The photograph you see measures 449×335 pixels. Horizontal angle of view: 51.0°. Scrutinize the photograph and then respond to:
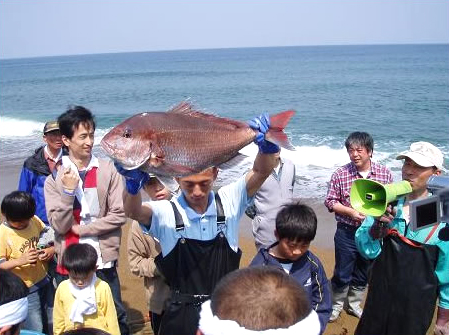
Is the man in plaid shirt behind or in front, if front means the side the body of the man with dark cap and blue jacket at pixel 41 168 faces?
in front

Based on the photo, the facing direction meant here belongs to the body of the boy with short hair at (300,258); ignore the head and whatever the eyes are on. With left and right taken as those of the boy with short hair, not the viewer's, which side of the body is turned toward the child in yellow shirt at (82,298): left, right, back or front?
right

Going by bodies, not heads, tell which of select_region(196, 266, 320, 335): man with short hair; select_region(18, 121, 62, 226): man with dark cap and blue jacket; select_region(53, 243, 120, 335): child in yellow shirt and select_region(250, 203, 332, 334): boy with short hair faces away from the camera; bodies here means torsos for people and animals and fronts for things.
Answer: select_region(196, 266, 320, 335): man with short hair

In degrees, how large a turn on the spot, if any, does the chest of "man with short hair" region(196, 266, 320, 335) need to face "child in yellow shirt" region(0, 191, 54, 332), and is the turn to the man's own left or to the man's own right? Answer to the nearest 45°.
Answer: approximately 45° to the man's own left

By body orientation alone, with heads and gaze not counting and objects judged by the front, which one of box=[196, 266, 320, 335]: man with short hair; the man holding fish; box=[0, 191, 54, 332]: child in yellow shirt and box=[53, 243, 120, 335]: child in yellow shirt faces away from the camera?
the man with short hair

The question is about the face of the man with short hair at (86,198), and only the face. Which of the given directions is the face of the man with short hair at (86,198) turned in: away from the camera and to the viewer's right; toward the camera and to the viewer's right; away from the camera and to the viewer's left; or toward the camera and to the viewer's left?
toward the camera and to the viewer's right

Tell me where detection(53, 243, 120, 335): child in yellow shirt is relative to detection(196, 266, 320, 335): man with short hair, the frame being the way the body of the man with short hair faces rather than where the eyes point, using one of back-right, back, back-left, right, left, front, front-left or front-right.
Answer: front-left

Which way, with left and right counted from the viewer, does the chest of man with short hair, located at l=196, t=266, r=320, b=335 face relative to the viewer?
facing away from the viewer

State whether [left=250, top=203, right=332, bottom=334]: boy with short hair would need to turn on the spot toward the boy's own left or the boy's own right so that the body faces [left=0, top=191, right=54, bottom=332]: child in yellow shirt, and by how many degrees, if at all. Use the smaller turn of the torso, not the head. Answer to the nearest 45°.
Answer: approximately 90° to the boy's own right

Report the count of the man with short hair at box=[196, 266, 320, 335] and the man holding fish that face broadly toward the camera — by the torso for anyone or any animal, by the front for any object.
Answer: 1

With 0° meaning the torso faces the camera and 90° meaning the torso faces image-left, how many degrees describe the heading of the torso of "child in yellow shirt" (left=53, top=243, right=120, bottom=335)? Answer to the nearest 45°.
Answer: approximately 0°

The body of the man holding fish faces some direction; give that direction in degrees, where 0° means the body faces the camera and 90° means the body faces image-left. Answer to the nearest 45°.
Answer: approximately 0°

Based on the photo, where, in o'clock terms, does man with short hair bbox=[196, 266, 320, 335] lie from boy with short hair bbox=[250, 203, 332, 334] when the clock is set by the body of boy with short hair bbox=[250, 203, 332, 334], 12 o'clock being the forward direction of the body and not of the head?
man with short hair bbox=[196, 266, 320, 335] is roughly at 12 o'clock from boy with short hair bbox=[250, 203, 332, 334].

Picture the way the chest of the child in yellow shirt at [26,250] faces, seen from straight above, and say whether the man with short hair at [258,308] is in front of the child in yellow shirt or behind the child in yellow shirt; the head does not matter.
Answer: in front
